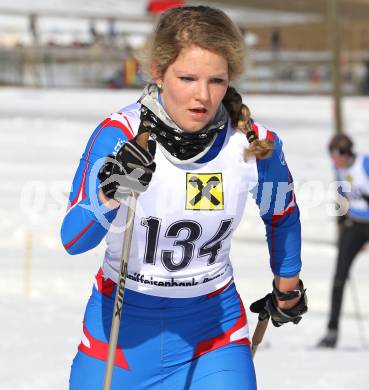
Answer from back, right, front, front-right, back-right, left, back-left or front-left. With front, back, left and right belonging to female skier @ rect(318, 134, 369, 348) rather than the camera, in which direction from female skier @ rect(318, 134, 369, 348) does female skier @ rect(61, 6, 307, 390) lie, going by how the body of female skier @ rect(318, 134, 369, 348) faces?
front-left

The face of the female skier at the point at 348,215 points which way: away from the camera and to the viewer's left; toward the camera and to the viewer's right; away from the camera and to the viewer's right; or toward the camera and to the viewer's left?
toward the camera and to the viewer's left

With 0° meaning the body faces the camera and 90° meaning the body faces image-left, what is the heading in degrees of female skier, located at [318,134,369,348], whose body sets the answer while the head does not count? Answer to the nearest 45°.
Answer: approximately 45°
